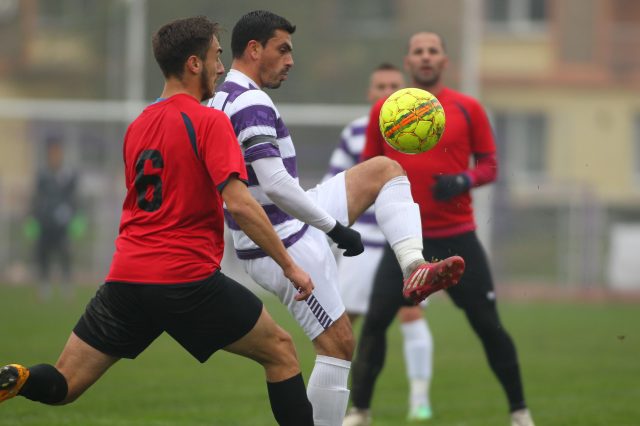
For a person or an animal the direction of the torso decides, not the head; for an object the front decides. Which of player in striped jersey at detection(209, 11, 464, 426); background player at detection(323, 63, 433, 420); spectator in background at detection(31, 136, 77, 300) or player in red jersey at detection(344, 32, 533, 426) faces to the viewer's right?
the player in striped jersey

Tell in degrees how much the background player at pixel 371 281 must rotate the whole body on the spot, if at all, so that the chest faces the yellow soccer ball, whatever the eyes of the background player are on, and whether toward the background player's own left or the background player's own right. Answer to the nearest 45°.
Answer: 0° — they already face it

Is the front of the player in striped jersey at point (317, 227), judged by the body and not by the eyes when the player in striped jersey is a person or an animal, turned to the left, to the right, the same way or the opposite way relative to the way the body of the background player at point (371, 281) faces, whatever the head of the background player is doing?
to the left

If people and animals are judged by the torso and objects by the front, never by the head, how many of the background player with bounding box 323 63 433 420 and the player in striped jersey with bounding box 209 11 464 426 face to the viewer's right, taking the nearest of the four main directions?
1

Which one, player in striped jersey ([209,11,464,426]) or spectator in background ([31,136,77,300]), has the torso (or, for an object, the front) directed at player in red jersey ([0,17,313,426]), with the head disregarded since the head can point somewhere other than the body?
the spectator in background

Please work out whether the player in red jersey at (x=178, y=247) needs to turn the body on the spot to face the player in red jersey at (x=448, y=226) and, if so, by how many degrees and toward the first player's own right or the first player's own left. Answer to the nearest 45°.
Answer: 0° — they already face them

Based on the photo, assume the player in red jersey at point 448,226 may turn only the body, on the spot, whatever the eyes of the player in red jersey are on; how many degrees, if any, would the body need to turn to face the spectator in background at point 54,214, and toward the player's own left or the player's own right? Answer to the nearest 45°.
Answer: approximately 135° to the player's own right

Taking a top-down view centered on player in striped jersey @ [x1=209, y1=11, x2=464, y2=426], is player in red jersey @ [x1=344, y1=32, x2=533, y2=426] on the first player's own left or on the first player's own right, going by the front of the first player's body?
on the first player's own left

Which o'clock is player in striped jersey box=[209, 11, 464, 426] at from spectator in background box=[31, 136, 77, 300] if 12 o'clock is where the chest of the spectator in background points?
The player in striped jersey is roughly at 12 o'clock from the spectator in background.

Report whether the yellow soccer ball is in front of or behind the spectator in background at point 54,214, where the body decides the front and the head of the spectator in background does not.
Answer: in front

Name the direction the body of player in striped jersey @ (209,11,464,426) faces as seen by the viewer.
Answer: to the viewer's right

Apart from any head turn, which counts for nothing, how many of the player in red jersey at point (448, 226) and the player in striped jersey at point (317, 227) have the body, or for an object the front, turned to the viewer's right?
1

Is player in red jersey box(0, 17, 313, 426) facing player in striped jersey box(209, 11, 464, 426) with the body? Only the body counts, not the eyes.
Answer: yes

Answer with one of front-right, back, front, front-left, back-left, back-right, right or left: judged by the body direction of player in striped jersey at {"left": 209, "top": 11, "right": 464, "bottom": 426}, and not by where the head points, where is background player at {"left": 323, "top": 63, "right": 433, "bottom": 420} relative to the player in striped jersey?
left

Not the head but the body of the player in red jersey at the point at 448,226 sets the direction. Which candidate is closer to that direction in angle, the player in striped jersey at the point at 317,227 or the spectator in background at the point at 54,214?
the player in striped jersey

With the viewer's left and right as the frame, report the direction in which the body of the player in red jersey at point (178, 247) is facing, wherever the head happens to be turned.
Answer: facing away from the viewer and to the right of the viewer
